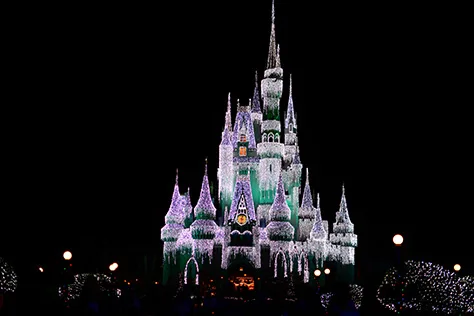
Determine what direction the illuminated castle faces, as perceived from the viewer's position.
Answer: facing the viewer

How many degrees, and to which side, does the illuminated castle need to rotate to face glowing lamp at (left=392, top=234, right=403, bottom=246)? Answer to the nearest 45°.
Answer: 0° — it already faces it
